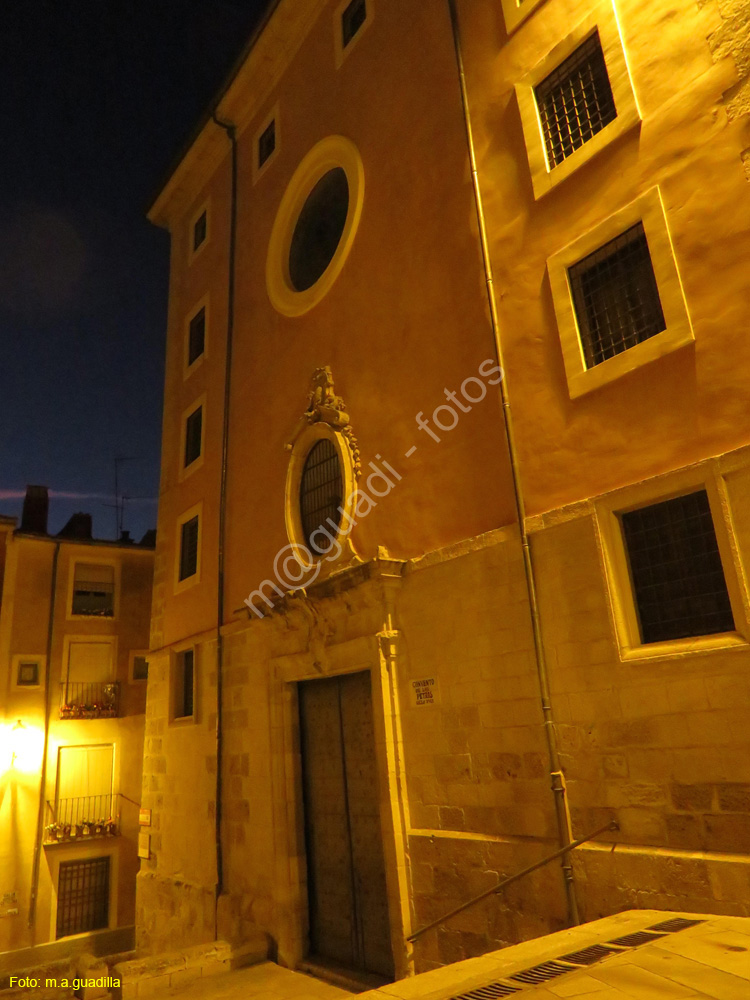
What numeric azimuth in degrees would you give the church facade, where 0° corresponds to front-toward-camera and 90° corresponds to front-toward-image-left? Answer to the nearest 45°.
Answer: approximately 45°
